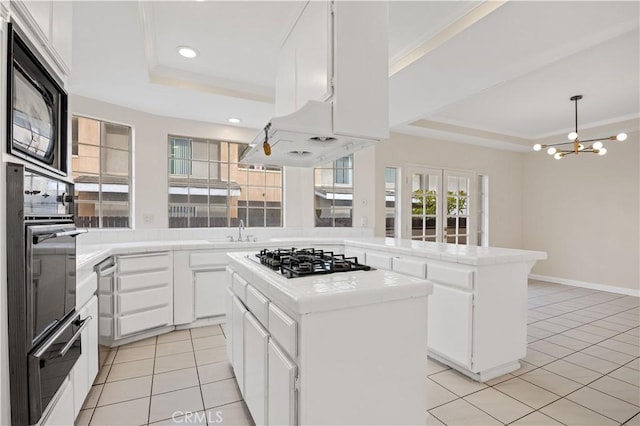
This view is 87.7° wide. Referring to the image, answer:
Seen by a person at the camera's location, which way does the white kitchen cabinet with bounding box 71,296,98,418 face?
facing to the right of the viewer

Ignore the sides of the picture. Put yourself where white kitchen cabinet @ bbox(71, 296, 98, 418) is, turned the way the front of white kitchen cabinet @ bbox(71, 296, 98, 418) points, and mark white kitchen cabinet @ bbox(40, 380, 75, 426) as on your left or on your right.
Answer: on your right

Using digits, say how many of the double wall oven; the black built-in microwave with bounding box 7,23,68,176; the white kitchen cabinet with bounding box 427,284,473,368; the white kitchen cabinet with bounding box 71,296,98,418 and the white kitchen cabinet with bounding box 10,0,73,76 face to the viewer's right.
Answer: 4

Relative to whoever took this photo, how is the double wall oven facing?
facing to the right of the viewer

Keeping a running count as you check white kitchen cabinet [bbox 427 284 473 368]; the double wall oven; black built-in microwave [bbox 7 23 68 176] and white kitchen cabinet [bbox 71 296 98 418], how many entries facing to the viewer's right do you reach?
3

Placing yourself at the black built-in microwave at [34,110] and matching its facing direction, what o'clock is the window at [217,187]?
The window is roughly at 10 o'clock from the black built-in microwave.

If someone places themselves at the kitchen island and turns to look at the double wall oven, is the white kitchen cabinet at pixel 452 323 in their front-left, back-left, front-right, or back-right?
back-right

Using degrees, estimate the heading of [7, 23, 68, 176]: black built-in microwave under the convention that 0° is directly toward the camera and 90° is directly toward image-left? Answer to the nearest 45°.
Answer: approximately 270°

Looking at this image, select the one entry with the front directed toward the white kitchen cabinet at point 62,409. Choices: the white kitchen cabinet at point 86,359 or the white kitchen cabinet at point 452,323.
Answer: the white kitchen cabinet at point 452,323

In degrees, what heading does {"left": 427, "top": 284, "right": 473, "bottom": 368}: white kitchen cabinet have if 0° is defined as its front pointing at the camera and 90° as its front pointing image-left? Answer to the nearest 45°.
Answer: approximately 45°

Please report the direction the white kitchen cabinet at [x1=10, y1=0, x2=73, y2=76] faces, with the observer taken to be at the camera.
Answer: facing to the right of the viewer
